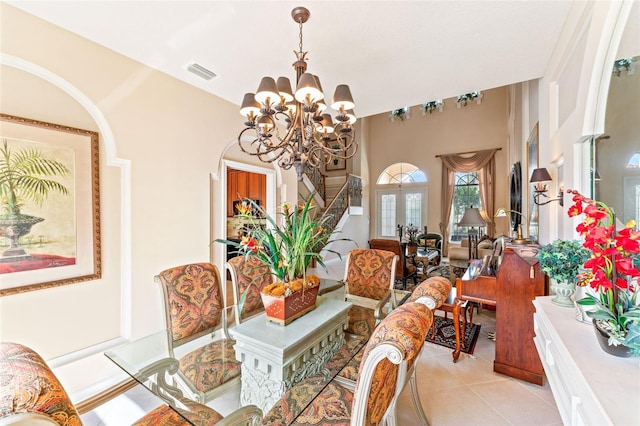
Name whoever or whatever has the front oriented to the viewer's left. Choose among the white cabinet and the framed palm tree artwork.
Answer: the white cabinet

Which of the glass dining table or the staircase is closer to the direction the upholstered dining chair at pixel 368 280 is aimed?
the glass dining table

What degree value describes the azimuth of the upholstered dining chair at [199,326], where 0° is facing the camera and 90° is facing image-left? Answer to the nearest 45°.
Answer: approximately 315°

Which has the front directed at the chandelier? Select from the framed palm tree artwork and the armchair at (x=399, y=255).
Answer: the framed palm tree artwork

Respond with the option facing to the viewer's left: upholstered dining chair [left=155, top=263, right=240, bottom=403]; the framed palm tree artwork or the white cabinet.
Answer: the white cabinet

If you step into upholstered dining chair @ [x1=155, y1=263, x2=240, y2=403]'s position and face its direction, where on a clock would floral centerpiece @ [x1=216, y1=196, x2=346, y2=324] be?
The floral centerpiece is roughly at 12 o'clock from the upholstered dining chair.

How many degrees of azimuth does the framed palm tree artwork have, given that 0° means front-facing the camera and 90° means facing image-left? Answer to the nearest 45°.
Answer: approximately 315°

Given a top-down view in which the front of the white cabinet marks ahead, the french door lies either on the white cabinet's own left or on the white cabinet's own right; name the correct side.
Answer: on the white cabinet's own right

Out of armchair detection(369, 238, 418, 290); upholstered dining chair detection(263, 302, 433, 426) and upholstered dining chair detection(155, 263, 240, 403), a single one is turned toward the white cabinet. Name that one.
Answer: upholstered dining chair detection(155, 263, 240, 403)

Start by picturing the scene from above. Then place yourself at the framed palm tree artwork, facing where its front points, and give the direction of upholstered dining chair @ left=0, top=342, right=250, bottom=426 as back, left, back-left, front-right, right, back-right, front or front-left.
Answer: front-right

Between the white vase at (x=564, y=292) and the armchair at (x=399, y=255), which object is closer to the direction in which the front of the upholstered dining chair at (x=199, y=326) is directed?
the white vase

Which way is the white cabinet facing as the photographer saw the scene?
facing to the left of the viewer

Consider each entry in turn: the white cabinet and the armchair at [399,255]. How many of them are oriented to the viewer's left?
1
